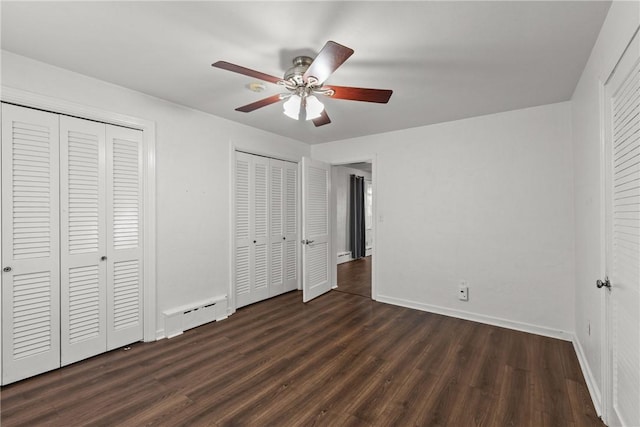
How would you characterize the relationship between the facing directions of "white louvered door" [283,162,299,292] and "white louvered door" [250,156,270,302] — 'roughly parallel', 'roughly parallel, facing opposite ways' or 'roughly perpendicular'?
roughly parallel

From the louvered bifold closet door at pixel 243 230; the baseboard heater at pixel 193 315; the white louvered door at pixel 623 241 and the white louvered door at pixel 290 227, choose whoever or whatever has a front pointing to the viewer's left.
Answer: the white louvered door at pixel 623 241

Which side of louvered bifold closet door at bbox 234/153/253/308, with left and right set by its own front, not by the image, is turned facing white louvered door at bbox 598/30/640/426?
front

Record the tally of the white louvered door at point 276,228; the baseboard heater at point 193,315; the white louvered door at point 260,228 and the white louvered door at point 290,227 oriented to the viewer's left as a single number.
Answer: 0

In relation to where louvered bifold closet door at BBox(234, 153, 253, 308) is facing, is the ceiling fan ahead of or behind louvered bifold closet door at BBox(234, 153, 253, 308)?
ahead

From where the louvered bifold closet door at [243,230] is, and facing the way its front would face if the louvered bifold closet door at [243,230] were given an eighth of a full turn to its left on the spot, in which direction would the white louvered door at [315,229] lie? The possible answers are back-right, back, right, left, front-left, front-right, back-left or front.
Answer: front

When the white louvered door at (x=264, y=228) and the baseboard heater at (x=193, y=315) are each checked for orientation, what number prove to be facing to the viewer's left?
0

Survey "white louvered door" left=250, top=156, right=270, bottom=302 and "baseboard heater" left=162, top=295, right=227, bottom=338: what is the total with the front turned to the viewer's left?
0

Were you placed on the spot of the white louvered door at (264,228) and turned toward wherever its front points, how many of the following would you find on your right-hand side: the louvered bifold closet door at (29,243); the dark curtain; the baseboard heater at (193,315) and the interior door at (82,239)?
3

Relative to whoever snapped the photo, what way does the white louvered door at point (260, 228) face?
facing the viewer and to the right of the viewer

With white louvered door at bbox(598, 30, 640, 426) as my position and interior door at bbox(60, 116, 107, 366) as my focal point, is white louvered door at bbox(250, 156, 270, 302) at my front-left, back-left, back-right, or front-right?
front-right

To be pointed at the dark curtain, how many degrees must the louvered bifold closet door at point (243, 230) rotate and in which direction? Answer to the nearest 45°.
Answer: approximately 90° to its left

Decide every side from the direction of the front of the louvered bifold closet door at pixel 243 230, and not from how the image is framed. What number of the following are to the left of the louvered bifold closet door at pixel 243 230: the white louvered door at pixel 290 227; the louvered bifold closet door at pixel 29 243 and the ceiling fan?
1

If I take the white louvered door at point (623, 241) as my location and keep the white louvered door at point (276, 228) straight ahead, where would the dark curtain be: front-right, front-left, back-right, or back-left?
front-right

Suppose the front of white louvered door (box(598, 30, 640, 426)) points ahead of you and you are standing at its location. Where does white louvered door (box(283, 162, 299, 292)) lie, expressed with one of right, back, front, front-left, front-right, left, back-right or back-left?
front

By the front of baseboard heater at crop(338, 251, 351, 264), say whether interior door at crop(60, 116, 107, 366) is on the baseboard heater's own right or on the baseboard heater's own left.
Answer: on the baseboard heater's own right

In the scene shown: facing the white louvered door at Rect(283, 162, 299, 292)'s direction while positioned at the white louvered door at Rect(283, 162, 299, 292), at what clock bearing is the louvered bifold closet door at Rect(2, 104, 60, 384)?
The louvered bifold closet door is roughly at 3 o'clock from the white louvered door.

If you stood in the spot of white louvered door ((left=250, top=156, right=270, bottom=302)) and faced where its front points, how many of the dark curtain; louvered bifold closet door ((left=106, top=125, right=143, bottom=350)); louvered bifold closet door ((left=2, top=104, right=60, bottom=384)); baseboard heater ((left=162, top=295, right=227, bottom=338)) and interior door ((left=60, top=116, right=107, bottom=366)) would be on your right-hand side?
4

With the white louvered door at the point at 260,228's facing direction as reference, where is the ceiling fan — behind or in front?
in front

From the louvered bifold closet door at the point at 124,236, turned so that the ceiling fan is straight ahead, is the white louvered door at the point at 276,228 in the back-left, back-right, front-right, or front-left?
front-left

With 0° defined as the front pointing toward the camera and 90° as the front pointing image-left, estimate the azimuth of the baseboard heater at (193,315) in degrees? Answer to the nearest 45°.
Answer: approximately 315°
